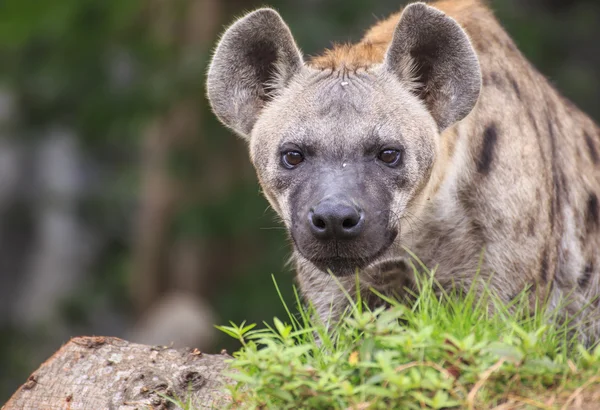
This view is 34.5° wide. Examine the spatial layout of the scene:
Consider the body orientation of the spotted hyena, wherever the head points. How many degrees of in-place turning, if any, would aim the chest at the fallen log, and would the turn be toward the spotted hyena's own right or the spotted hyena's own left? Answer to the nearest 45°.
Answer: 0° — it already faces it

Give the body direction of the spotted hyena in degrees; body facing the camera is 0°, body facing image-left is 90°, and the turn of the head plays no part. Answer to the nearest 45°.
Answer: approximately 45°
